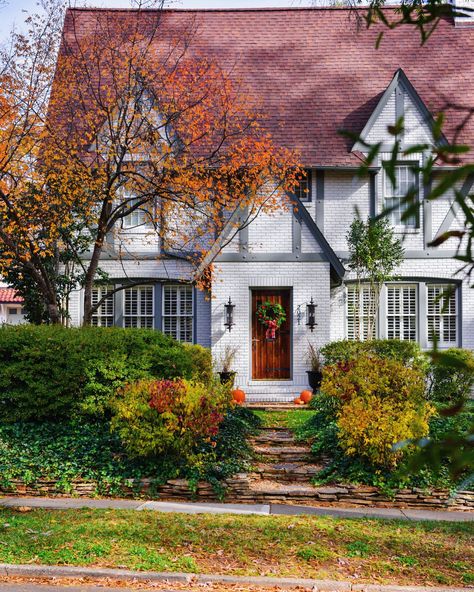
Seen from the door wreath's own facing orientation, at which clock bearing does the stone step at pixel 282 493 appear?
The stone step is roughly at 12 o'clock from the door wreath.

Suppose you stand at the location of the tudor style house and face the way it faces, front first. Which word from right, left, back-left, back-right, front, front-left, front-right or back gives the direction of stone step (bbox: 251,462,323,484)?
front

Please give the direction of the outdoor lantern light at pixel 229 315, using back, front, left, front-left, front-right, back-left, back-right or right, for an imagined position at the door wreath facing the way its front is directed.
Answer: right

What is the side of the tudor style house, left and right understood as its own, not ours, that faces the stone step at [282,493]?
front

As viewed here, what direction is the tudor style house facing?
toward the camera

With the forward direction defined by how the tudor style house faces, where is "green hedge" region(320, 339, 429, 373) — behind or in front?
in front

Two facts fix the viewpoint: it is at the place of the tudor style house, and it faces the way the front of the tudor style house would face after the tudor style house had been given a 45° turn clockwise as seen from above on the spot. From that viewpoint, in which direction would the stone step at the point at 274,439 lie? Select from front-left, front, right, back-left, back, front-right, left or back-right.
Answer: front-left

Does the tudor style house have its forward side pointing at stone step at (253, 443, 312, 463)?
yes

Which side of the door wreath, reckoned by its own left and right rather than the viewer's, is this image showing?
front

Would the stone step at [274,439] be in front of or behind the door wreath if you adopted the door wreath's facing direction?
in front

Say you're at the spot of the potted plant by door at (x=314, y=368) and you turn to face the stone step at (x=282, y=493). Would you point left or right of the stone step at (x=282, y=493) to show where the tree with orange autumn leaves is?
right
